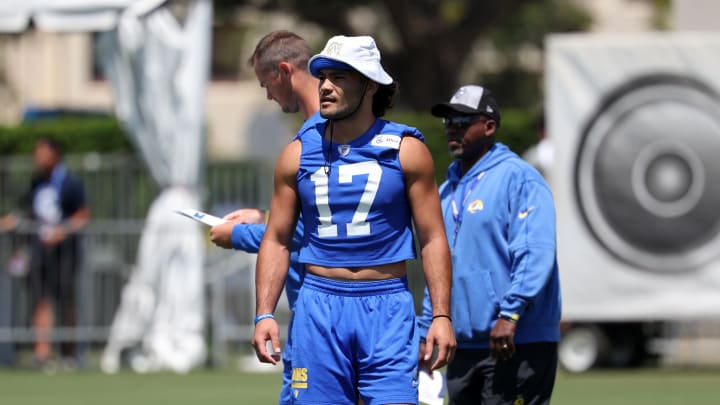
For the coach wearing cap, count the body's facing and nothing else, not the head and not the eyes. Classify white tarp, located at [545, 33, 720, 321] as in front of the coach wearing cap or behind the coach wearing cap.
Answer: behind

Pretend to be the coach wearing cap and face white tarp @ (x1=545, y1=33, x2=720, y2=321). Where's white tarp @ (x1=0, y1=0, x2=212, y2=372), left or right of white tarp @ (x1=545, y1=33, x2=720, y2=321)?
left

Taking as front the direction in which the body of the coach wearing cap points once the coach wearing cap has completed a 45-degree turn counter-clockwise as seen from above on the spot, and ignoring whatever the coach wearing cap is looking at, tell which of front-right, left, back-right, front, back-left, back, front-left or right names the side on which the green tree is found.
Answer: back

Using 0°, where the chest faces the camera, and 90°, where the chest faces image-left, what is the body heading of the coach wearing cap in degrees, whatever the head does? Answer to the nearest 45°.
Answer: approximately 45°

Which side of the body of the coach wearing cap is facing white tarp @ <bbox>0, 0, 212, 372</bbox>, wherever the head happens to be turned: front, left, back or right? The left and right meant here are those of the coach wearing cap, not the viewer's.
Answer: right

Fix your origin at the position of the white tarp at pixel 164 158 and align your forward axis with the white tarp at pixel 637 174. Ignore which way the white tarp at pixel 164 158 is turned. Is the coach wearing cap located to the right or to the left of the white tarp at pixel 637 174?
right
